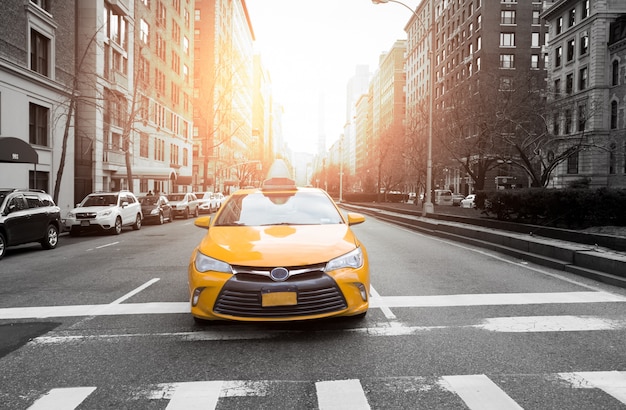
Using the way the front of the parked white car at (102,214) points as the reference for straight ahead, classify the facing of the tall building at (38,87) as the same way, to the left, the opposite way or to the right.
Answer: to the left

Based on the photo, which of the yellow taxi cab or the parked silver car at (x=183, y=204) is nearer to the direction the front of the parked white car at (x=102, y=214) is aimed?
the yellow taxi cab

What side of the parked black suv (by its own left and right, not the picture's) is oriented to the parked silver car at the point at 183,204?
back

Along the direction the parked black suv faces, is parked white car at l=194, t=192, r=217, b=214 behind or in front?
behind

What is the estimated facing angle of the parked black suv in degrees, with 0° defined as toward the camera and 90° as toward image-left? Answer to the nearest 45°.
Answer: approximately 45°

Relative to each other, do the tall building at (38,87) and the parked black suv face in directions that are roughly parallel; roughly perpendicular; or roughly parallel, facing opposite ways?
roughly perpendicular

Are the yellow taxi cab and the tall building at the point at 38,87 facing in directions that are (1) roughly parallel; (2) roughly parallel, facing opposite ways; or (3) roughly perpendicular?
roughly perpendicular

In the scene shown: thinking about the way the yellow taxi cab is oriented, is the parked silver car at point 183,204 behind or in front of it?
behind

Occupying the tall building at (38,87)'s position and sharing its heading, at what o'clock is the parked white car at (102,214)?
The parked white car is roughly at 1 o'clock from the tall building.

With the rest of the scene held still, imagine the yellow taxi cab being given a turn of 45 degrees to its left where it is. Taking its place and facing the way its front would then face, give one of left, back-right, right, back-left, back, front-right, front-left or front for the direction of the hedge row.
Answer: left

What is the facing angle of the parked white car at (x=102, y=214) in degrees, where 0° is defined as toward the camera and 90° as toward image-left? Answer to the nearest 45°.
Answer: approximately 45°

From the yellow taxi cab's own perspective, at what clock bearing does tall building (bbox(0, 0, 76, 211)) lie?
The tall building is roughly at 5 o'clock from the yellow taxi cab.
